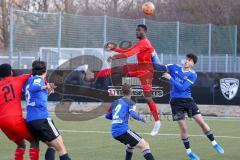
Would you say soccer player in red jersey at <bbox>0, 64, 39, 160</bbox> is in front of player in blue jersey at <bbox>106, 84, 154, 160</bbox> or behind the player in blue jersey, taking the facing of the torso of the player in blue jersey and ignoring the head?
behind

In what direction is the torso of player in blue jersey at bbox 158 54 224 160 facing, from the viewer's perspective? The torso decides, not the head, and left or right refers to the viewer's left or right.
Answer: facing the viewer and to the left of the viewer

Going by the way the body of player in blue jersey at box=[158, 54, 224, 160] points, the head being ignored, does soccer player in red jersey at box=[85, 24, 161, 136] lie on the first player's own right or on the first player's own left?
on the first player's own right

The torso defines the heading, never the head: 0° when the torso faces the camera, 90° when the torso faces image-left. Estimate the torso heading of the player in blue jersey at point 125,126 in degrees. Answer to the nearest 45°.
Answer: approximately 225°

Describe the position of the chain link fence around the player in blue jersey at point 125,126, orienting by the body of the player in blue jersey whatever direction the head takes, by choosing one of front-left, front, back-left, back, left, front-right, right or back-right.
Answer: front-left

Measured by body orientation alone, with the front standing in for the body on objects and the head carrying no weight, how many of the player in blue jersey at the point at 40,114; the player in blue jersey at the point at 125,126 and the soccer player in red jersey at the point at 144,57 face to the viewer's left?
1

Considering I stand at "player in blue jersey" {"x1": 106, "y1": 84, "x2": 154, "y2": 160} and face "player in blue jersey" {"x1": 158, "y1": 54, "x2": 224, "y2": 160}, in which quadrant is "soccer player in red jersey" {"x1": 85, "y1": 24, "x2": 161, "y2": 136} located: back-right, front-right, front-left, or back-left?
front-left

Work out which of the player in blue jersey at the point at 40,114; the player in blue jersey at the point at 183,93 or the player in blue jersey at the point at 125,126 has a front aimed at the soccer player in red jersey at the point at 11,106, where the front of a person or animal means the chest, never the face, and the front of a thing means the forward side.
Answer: the player in blue jersey at the point at 183,93

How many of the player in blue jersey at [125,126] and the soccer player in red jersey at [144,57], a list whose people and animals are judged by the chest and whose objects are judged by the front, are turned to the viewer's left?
1

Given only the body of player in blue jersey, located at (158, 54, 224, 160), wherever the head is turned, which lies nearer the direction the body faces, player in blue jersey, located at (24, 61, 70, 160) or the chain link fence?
the player in blue jersey

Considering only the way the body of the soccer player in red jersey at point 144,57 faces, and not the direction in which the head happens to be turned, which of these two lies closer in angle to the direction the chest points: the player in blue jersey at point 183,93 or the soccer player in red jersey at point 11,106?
the soccer player in red jersey

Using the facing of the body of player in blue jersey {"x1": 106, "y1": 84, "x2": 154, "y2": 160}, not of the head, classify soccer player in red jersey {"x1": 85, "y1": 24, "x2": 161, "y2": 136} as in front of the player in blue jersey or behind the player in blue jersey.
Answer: in front

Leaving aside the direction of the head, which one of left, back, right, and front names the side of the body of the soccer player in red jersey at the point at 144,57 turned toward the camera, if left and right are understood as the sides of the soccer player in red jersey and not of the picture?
left

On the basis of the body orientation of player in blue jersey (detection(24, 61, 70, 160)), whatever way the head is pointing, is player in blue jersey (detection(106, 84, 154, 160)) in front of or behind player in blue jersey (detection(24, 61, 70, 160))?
in front
